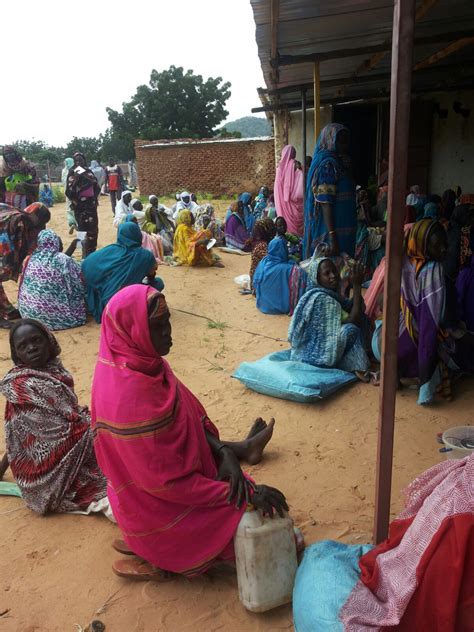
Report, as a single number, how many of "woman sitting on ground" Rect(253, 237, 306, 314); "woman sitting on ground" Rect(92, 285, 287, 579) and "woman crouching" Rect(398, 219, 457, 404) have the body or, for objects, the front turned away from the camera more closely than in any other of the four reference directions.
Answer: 1

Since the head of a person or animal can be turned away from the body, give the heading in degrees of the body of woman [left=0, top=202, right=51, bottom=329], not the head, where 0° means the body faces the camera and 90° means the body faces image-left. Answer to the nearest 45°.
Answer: approximately 270°

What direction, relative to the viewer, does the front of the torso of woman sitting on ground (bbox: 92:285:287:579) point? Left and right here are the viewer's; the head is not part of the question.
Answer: facing to the right of the viewer

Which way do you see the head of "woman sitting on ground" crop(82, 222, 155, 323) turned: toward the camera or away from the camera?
away from the camera

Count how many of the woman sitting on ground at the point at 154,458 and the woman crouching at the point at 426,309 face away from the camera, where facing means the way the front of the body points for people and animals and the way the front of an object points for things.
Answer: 0

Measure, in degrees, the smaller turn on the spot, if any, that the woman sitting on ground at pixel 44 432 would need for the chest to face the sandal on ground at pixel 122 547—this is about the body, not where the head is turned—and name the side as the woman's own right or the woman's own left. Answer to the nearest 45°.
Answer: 0° — they already face it

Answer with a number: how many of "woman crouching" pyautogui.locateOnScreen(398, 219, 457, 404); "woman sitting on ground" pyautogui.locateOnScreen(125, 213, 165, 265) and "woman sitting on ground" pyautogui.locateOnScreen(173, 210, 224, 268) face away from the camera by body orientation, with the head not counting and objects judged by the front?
0
